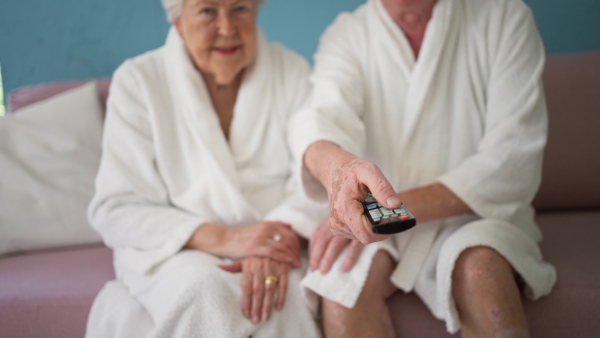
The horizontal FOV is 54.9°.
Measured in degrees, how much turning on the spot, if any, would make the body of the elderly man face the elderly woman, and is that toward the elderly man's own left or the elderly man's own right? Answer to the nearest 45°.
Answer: approximately 90° to the elderly man's own right

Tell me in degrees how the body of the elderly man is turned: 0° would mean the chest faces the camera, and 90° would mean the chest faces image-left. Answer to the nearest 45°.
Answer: approximately 0°

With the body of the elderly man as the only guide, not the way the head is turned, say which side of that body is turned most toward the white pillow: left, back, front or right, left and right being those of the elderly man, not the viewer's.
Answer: right

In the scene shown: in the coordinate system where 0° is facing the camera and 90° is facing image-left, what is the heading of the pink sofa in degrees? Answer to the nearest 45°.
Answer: approximately 0°
